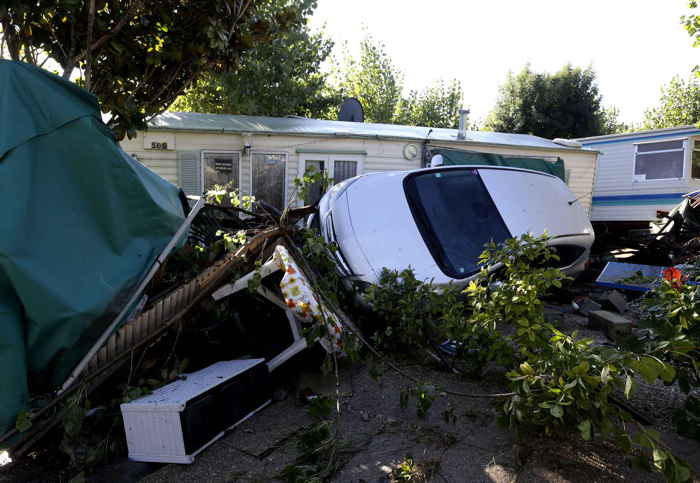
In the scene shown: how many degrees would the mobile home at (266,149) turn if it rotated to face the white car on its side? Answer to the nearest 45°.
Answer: approximately 45° to its left

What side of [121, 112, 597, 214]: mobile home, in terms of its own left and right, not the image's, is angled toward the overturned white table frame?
front

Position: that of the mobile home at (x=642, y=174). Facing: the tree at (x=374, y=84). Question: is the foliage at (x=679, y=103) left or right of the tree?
right

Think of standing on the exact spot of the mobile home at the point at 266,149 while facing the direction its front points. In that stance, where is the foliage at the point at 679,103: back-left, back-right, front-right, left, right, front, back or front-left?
back-left

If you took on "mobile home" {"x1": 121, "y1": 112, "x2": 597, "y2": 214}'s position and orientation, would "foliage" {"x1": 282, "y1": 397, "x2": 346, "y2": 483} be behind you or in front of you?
in front

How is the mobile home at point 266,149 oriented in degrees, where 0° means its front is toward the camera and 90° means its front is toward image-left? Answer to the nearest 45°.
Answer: approximately 0°

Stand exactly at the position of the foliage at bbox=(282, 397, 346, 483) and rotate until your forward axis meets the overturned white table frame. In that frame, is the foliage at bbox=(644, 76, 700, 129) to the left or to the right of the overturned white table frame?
right

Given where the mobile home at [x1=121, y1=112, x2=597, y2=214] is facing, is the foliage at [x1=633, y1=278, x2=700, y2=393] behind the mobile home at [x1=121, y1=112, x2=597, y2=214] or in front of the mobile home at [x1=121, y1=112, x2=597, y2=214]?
in front

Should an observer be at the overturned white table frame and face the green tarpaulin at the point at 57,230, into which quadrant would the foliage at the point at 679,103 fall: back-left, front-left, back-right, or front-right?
back-right

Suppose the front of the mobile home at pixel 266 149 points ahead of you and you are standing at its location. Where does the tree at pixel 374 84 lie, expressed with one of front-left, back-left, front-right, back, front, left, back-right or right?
back
